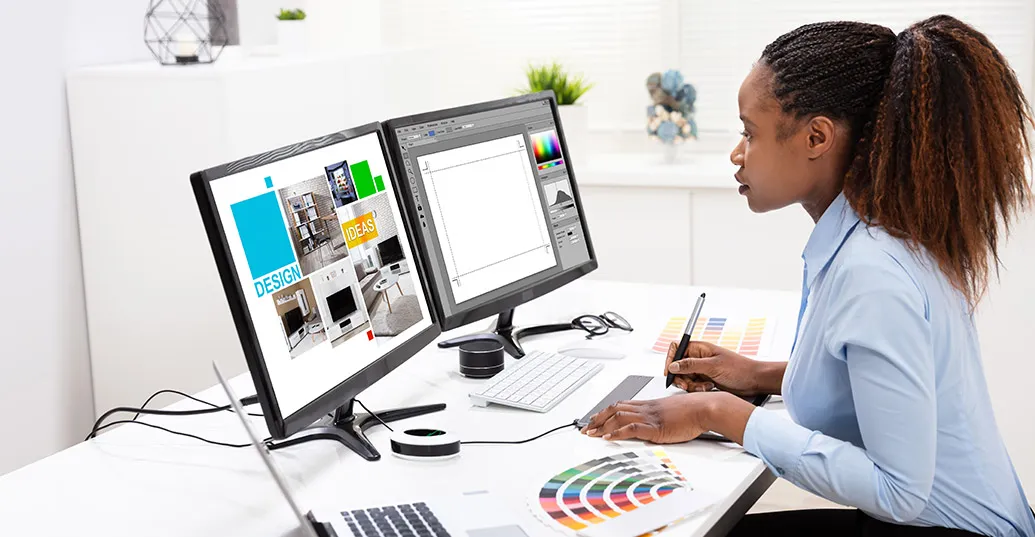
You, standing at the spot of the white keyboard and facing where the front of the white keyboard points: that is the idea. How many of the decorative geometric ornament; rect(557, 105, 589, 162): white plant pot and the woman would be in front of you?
1

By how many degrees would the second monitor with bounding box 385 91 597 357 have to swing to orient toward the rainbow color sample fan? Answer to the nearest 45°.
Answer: approximately 45° to its right

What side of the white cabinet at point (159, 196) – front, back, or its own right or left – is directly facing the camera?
front

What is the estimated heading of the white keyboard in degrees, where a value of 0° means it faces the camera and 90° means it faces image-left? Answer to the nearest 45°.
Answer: approximately 315°

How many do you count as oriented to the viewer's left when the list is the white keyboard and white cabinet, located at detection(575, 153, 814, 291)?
0

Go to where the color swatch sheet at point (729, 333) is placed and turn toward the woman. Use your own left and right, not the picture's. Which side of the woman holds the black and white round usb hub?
right

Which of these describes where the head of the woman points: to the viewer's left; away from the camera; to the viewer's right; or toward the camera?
to the viewer's left

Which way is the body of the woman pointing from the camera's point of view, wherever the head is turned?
to the viewer's left

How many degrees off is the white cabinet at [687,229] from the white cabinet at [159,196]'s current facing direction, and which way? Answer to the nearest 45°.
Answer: approximately 90° to its left

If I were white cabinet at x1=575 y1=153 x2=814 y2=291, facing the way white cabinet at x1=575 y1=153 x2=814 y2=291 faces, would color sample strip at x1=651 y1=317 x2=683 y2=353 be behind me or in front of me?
in front

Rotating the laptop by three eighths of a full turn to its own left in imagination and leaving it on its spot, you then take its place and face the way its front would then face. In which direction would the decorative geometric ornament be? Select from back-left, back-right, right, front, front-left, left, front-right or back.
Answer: front-right

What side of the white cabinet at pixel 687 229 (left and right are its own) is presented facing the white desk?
front
